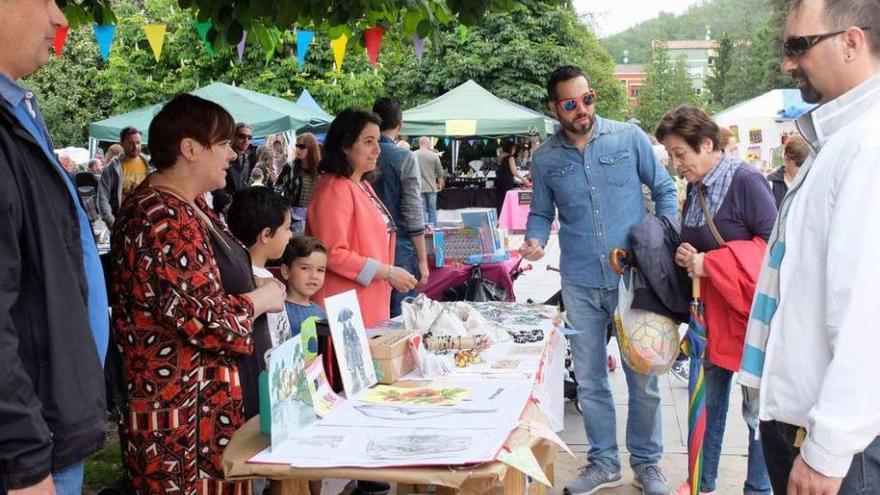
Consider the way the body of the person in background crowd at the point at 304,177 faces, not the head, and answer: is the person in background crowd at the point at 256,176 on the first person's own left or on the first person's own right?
on the first person's own right

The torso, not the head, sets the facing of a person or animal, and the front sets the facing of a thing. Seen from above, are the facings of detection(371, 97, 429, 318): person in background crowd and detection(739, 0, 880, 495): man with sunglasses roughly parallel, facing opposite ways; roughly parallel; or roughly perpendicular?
roughly perpendicular

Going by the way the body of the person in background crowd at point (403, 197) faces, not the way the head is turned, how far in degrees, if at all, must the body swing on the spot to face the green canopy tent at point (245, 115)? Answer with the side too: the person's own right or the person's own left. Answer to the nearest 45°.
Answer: approximately 45° to the person's own left

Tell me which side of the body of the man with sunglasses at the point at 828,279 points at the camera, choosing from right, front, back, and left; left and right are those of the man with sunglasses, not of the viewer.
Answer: left

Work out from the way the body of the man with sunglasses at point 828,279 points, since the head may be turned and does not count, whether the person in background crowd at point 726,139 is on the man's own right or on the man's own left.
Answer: on the man's own right

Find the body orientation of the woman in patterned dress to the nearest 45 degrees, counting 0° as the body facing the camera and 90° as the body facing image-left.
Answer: approximately 270°

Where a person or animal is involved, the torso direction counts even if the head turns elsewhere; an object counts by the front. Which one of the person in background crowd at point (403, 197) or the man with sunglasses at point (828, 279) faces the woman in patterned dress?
the man with sunglasses

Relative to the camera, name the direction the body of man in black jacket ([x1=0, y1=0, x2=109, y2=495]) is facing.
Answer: to the viewer's right

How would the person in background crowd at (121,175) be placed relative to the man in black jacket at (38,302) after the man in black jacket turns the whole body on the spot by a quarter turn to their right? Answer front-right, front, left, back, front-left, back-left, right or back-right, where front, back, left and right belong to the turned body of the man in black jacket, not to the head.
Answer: back

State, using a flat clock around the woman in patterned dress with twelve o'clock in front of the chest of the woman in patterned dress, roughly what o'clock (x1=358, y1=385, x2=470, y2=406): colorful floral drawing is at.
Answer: The colorful floral drawing is roughly at 12 o'clock from the woman in patterned dress.

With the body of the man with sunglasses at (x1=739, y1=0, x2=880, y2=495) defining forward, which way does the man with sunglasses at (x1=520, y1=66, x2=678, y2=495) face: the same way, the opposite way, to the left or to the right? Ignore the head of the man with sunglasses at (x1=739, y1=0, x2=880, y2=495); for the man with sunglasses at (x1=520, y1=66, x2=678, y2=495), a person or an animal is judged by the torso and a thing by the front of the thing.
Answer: to the left
